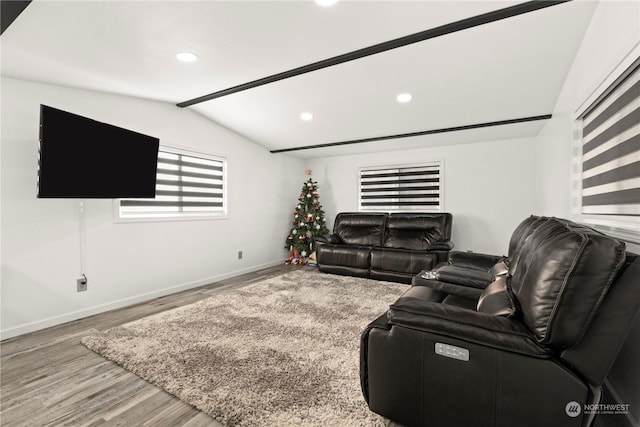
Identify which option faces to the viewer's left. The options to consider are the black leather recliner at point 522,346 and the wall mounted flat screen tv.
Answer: the black leather recliner

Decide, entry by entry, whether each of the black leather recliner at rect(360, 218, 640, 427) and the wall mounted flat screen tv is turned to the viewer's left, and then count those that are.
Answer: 1

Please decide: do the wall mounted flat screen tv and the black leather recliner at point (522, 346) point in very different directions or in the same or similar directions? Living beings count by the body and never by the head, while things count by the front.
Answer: very different directions

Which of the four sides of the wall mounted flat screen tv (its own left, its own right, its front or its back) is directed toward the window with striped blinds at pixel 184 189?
left

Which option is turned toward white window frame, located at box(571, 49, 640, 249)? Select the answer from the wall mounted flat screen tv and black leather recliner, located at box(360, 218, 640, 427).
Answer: the wall mounted flat screen tv

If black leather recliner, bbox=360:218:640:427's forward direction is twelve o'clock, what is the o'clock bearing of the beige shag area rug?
The beige shag area rug is roughly at 12 o'clock from the black leather recliner.

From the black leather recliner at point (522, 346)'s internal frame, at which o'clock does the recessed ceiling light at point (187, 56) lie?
The recessed ceiling light is roughly at 12 o'clock from the black leather recliner.

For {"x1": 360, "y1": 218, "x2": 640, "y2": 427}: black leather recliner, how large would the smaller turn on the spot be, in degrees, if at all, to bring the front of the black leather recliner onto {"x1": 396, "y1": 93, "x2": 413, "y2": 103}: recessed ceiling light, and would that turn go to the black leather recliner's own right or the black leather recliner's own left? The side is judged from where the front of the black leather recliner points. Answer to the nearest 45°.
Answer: approximately 45° to the black leather recliner's own right

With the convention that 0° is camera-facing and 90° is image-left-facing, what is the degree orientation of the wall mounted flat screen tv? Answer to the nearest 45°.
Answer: approximately 315°

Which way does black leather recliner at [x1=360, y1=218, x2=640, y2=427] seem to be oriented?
to the viewer's left
